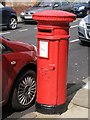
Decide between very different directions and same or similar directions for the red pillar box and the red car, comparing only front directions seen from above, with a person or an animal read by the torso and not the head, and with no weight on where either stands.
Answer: very different directions

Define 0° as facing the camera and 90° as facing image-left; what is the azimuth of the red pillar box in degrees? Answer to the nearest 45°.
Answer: approximately 45°

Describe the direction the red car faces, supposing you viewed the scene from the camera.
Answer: facing away from the viewer and to the right of the viewer

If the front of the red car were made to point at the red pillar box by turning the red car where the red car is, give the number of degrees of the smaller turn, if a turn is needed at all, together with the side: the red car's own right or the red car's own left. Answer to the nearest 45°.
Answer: approximately 90° to the red car's own right

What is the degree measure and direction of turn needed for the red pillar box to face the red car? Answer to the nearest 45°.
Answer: approximately 90° to its right
